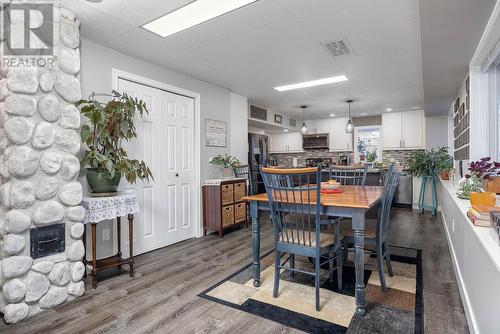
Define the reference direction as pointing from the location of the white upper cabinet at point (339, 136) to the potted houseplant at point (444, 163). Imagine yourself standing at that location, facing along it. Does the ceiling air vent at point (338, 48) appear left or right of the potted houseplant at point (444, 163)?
right

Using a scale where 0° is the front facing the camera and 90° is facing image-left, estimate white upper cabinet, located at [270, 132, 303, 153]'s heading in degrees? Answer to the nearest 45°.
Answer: approximately 0°

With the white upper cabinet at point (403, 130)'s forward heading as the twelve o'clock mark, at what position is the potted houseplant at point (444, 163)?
The potted houseplant is roughly at 11 o'clock from the white upper cabinet.

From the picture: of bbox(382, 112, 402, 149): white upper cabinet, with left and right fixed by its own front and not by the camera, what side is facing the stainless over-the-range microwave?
right

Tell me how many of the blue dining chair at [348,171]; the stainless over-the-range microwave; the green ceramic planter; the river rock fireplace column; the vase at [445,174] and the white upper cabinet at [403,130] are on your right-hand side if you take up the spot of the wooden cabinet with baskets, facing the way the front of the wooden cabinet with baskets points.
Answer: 2

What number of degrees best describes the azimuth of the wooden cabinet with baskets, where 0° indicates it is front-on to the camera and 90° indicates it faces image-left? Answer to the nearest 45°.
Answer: approximately 315°

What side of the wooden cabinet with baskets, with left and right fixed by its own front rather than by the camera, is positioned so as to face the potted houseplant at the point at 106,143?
right

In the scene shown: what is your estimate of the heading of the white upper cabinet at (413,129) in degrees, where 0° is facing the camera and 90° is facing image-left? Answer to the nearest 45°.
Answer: approximately 0°
